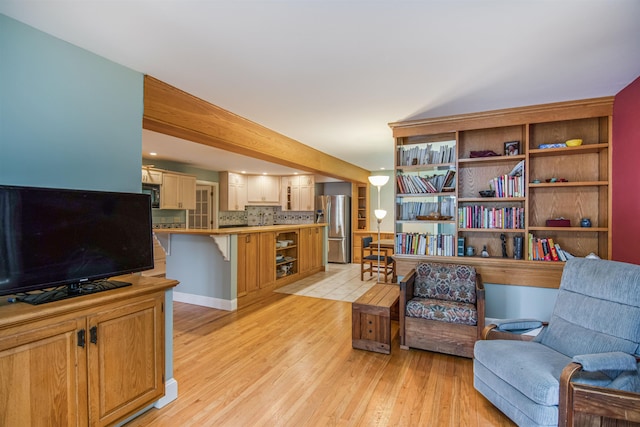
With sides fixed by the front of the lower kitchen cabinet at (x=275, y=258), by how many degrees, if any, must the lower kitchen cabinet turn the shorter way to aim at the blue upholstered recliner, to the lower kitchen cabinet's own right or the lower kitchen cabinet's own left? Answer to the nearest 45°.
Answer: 0° — it already faces it

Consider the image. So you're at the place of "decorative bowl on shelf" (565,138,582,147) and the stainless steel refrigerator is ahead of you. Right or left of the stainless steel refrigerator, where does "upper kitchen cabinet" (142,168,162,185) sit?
left

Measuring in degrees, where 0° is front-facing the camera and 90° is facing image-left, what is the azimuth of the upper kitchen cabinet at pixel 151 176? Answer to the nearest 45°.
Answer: approximately 315°

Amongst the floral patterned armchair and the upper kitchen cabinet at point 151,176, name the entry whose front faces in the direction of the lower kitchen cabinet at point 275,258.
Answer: the upper kitchen cabinet

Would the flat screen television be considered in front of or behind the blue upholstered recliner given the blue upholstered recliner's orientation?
in front

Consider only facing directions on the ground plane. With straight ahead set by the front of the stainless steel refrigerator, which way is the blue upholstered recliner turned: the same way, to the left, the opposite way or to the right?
to the right

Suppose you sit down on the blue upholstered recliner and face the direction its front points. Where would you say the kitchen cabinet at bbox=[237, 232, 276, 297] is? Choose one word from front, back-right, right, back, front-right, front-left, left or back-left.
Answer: front-right

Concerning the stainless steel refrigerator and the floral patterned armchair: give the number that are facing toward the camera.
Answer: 2

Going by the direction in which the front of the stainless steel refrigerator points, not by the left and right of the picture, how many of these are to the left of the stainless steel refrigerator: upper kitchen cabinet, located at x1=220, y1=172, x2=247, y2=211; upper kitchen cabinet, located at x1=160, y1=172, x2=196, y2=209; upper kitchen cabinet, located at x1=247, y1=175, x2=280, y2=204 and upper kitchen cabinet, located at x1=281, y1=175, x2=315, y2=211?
0

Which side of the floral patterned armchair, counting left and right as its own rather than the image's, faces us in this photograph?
front

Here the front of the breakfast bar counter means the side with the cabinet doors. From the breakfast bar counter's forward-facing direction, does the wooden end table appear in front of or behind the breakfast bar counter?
in front

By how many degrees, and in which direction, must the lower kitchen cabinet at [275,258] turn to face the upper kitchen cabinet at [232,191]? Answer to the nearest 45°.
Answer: approximately 180°

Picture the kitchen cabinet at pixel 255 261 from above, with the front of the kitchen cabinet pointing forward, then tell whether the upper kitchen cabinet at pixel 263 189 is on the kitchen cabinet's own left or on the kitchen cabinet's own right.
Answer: on the kitchen cabinet's own left

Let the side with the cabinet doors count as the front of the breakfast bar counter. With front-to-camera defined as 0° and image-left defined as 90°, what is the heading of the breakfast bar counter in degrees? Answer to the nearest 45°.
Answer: approximately 315°

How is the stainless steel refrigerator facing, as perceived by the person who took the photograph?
facing the viewer

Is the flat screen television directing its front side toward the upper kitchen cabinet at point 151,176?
no

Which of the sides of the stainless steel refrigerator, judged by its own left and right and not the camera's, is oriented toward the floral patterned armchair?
front
